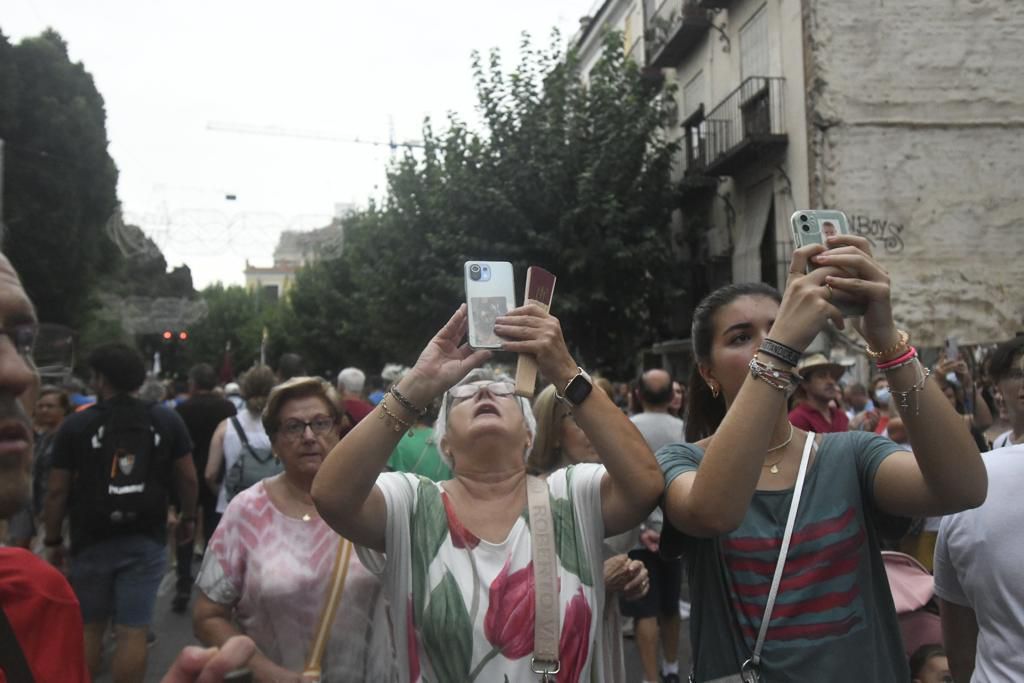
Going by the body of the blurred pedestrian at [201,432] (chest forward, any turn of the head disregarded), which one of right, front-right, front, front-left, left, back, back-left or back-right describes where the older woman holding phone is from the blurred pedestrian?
back

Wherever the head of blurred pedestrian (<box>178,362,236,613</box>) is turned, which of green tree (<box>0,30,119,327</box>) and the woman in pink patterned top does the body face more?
the green tree

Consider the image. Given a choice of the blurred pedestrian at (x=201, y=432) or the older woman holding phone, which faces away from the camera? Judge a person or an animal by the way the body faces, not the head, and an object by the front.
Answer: the blurred pedestrian

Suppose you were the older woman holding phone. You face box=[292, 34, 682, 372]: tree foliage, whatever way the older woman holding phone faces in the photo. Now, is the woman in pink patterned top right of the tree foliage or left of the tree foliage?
left

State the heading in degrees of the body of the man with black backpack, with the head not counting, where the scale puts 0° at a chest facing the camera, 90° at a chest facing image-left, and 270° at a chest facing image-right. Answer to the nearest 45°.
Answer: approximately 180°

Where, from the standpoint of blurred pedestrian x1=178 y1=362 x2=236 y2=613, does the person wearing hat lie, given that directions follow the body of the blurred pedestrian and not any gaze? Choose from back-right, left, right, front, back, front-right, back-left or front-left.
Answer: back-right

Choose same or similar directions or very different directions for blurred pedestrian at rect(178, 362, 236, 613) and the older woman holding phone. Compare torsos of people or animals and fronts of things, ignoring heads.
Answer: very different directions

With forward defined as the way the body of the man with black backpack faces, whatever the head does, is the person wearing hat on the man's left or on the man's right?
on the man's right

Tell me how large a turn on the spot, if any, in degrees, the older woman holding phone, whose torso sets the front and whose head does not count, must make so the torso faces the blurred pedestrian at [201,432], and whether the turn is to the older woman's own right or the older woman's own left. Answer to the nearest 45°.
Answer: approximately 135° to the older woman's own right

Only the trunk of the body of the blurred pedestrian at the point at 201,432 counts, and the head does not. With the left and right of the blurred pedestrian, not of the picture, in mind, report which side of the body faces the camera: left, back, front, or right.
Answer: back

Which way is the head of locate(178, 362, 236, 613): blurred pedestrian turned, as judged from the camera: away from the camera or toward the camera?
away from the camera

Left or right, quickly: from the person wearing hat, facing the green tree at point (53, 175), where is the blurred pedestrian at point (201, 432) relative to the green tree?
left

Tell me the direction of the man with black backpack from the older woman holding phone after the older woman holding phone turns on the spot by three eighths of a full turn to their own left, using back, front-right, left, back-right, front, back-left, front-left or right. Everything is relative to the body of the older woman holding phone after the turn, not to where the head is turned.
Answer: left
